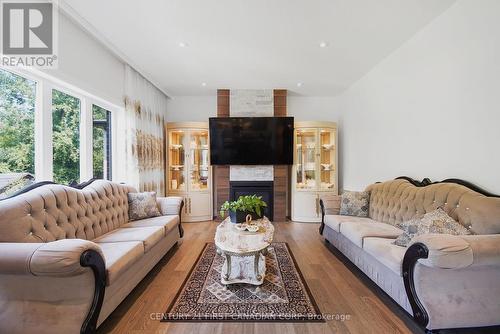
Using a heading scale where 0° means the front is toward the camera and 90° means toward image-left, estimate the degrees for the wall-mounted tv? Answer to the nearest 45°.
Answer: approximately 0°

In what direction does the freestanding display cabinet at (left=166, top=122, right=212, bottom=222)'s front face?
toward the camera

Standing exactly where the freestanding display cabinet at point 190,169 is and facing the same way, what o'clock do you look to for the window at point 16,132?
The window is roughly at 1 o'clock from the freestanding display cabinet.

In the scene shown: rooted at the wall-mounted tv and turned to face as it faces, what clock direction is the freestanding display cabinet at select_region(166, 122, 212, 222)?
The freestanding display cabinet is roughly at 3 o'clock from the wall-mounted tv.

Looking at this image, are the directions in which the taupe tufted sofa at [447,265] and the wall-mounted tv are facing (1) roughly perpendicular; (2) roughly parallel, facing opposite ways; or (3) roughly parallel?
roughly perpendicular

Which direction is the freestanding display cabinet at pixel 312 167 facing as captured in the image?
toward the camera

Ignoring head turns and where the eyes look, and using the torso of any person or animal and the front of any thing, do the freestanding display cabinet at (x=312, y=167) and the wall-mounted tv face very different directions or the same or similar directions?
same or similar directions

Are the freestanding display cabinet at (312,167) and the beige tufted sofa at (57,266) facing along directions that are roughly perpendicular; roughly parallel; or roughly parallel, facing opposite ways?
roughly perpendicular

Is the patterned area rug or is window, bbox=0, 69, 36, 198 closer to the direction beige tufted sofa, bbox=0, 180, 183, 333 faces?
the patterned area rug

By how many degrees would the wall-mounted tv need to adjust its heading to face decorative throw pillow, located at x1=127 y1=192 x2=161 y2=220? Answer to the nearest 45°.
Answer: approximately 45° to its right

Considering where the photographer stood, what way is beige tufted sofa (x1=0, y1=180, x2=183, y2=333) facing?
facing the viewer and to the right of the viewer

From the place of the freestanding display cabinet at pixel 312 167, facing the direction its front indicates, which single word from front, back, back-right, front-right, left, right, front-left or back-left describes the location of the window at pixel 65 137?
front-right

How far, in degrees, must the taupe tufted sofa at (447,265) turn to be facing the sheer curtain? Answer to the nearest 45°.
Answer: approximately 45° to its right

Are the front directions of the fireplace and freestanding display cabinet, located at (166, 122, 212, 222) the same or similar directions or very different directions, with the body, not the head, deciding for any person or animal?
same or similar directions

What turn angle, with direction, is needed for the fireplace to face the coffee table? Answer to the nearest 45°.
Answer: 0° — it already faces it

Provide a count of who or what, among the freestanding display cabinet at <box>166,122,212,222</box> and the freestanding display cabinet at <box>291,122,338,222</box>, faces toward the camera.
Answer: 2

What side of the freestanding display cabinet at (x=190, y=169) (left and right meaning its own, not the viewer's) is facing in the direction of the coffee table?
front

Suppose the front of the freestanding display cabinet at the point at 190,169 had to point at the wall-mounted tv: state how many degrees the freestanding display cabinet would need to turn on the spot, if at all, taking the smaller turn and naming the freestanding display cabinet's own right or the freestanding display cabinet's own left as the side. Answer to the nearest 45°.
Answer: approximately 90° to the freestanding display cabinet's own left

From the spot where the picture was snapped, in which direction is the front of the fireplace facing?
facing the viewer
